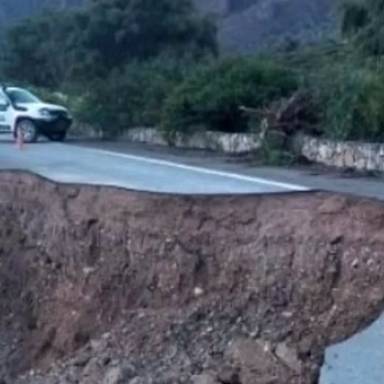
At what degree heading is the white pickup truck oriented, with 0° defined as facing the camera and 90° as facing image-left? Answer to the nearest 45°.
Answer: approximately 315°

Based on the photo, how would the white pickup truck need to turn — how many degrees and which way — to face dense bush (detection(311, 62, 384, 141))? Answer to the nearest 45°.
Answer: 0° — it already faces it

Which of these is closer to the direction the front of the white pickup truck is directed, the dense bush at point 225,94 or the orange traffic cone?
the dense bush
